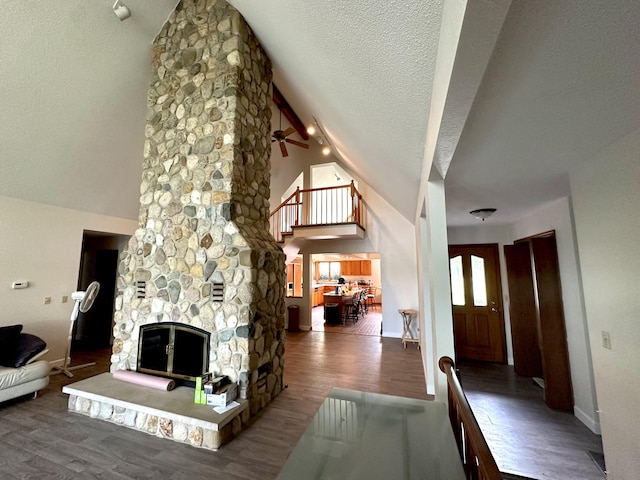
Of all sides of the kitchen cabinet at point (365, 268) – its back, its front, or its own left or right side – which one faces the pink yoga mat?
front

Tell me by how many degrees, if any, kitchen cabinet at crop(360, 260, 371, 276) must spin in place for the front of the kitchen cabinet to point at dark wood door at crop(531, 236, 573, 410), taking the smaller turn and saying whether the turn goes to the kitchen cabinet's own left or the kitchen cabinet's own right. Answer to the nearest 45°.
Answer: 0° — it already faces it

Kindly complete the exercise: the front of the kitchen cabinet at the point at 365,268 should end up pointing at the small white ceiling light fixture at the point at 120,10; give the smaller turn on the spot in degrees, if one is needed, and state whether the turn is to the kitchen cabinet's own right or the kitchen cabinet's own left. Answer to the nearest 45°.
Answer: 0° — it already faces it

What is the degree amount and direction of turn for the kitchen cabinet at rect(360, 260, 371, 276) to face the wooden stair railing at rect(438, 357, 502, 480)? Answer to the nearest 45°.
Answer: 0° — it already faces it

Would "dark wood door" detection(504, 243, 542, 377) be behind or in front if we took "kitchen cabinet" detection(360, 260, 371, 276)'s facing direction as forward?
in front

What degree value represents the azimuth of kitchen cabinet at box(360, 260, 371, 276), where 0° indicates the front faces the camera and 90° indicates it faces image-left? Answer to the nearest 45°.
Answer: approximately 0°

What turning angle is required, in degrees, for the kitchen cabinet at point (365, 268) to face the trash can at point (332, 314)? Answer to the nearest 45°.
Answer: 0° — it already faces it

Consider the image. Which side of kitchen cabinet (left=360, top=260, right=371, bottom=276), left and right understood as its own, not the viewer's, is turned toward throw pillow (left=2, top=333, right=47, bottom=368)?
front
